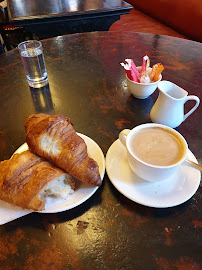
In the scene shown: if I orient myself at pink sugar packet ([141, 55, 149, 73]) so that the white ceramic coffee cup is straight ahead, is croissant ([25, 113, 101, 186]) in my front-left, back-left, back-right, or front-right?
front-right

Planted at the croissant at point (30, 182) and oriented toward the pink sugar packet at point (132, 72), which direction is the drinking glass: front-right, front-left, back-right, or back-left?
front-left

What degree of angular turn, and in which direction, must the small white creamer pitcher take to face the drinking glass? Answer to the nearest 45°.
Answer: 0° — it already faces it

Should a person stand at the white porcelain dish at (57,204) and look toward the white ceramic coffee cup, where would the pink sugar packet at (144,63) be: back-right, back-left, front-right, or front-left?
front-left

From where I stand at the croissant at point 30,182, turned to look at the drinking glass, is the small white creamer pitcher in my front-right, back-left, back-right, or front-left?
front-right

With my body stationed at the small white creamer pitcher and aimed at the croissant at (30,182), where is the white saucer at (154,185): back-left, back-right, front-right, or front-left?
front-left

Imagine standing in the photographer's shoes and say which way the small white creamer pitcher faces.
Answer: facing to the left of the viewer

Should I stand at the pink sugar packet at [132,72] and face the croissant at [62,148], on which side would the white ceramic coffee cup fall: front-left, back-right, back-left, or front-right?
front-left
